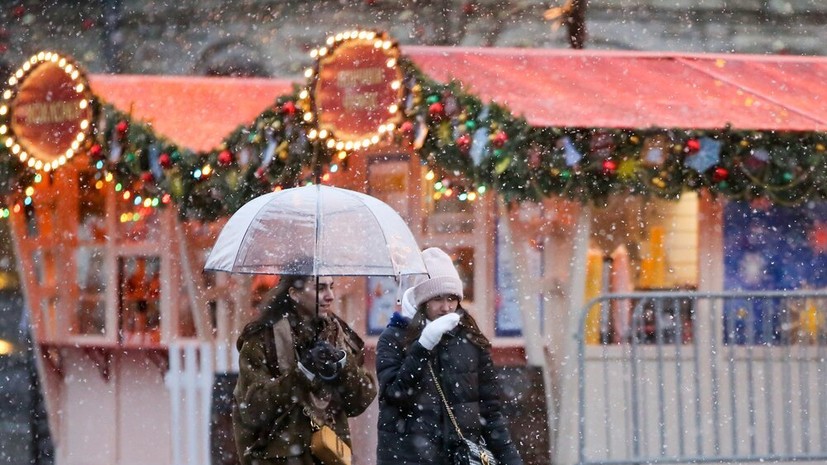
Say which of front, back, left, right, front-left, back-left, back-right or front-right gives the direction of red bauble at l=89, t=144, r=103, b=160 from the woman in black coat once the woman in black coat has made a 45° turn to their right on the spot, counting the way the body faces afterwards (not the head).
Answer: back-right

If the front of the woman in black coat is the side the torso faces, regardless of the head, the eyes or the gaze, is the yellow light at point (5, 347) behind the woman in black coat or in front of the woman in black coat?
behind

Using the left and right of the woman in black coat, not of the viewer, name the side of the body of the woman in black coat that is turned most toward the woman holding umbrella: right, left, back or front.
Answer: right

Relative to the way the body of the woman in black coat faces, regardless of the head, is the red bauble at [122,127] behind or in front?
behind
